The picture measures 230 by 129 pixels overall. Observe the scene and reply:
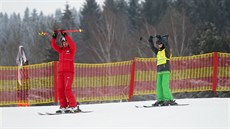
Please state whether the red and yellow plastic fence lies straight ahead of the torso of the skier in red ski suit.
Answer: no

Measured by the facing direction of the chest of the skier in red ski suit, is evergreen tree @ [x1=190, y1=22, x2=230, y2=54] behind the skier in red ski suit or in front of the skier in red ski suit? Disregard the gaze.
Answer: behind

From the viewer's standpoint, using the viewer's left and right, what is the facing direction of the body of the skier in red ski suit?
facing the viewer and to the left of the viewer
